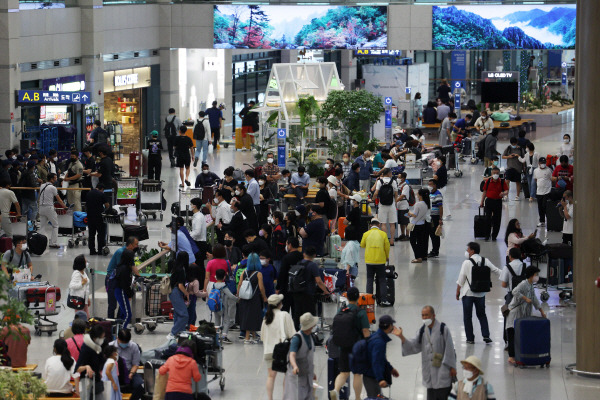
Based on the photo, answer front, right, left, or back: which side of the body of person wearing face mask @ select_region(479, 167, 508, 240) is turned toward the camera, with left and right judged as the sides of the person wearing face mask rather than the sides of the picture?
front

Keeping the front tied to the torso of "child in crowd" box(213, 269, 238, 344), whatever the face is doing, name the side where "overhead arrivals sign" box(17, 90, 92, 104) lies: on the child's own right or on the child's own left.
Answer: on the child's own left

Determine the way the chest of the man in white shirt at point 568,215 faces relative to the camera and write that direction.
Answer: to the viewer's left

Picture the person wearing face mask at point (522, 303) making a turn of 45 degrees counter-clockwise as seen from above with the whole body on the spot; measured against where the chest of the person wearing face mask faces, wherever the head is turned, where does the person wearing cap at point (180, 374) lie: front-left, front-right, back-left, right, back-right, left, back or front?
back-right

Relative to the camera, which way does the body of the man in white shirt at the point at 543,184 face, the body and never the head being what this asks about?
toward the camera

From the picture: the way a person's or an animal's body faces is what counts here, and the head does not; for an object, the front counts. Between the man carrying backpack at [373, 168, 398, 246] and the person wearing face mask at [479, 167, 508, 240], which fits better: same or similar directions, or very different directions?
very different directions

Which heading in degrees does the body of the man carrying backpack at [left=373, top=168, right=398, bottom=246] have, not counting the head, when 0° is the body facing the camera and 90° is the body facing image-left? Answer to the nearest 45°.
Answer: approximately 180°

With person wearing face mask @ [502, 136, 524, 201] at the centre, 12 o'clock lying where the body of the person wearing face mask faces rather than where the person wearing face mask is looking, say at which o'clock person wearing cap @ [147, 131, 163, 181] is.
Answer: The person wearing cap is roughly at 3 o'clock from the person wearing face mask.

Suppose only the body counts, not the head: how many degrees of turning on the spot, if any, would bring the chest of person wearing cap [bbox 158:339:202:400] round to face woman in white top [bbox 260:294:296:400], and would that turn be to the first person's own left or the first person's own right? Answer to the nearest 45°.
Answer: approximately 45° to the first person's own right

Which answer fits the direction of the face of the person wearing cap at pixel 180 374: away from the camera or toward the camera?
away from the camera

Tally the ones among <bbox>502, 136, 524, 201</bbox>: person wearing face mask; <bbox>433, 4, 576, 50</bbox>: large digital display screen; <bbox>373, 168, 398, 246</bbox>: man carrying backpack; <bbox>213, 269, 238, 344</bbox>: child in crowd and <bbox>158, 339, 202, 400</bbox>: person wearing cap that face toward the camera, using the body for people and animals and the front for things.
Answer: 2

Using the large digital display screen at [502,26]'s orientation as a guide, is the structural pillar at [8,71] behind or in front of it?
in front

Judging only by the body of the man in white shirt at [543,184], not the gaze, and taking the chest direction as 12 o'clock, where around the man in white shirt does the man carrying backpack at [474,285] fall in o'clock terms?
The man carrying backpack is roughly at 12 o'clock from the man in white shirt.

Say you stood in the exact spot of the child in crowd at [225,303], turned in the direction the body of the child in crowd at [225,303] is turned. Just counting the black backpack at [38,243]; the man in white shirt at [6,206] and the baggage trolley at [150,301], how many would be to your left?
3

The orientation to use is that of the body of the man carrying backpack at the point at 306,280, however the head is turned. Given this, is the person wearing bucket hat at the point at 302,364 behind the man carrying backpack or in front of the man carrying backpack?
behind

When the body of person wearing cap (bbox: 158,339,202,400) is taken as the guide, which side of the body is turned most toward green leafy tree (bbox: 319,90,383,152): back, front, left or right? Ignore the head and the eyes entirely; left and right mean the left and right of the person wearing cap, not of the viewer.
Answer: front
